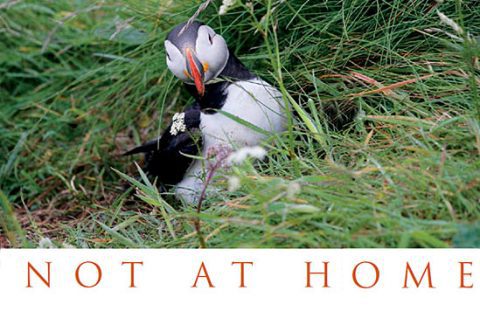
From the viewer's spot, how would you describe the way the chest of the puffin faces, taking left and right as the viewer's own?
facing the viewer and to the right of the viewer

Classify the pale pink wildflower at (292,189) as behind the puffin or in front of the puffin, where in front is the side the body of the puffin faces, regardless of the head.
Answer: in front
